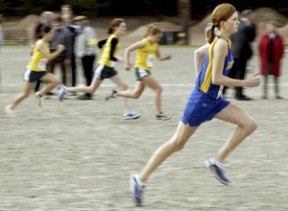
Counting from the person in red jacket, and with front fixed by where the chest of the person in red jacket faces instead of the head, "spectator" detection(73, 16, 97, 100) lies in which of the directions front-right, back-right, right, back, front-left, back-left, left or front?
right

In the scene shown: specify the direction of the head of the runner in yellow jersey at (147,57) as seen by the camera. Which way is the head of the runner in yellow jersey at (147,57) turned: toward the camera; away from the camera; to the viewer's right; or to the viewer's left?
to the viewer's right

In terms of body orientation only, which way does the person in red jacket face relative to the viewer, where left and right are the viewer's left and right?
facing the viewer

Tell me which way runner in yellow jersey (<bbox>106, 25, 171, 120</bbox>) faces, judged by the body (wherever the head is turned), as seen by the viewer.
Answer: to the viewer's right

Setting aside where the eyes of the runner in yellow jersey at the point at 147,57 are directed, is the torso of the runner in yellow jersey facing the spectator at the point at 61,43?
no

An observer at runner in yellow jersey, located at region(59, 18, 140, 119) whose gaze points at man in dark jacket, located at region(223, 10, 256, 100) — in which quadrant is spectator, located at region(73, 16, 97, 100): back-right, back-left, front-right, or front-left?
front-left

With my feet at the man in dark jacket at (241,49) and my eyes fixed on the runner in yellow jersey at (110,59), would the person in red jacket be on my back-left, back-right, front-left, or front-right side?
back-left
